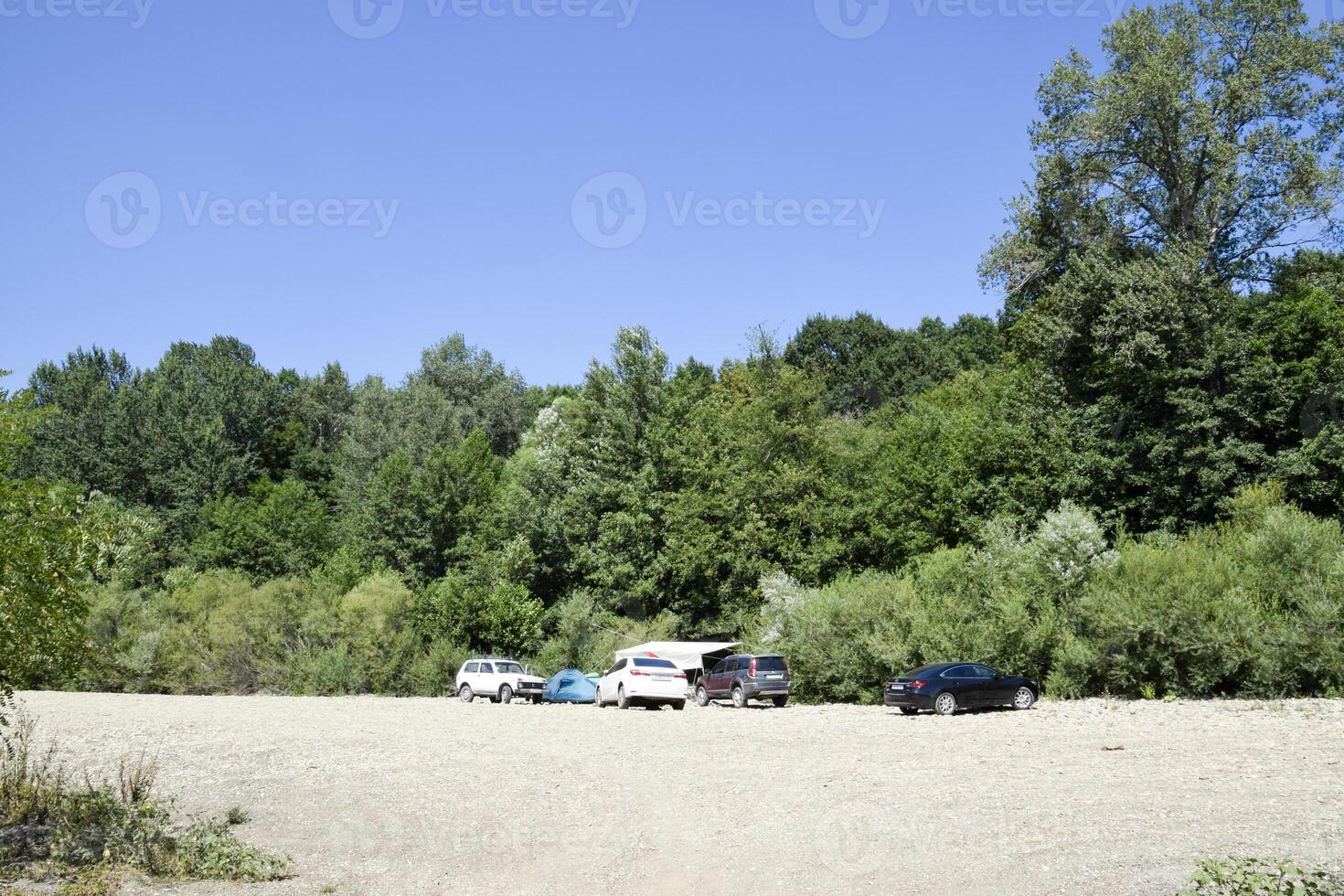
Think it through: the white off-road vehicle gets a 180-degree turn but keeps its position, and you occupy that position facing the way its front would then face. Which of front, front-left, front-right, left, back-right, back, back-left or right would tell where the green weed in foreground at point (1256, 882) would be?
back-left

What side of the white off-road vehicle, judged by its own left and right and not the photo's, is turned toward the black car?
front

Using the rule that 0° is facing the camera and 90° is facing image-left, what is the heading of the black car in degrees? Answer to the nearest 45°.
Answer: approximately 225°

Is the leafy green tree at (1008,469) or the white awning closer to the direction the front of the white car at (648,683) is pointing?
the white awning

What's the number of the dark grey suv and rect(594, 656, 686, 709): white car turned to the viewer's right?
0

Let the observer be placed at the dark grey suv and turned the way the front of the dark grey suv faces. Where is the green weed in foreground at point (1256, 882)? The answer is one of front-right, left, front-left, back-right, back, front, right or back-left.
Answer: back-left

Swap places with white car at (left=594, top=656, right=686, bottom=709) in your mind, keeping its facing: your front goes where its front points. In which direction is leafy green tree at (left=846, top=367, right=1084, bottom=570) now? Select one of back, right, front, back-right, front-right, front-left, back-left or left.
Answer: right

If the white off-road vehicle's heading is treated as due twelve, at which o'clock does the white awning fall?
The white awning is roughly at 11 o'clock from the white off-road vehicle.

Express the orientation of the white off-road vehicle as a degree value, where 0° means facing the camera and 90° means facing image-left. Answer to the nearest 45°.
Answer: approximately 315°

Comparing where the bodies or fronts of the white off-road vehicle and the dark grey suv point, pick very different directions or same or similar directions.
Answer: very different directions

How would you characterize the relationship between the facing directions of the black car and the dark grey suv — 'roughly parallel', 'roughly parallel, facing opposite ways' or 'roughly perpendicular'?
roughly perpendicular

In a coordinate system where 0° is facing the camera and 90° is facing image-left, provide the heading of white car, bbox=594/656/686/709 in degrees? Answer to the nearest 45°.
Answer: approximately 135°

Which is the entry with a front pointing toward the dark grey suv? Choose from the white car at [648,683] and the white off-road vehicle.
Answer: the white off-road vehicle

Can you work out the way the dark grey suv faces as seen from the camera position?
facing away from the viewer and to the left of the viewer
